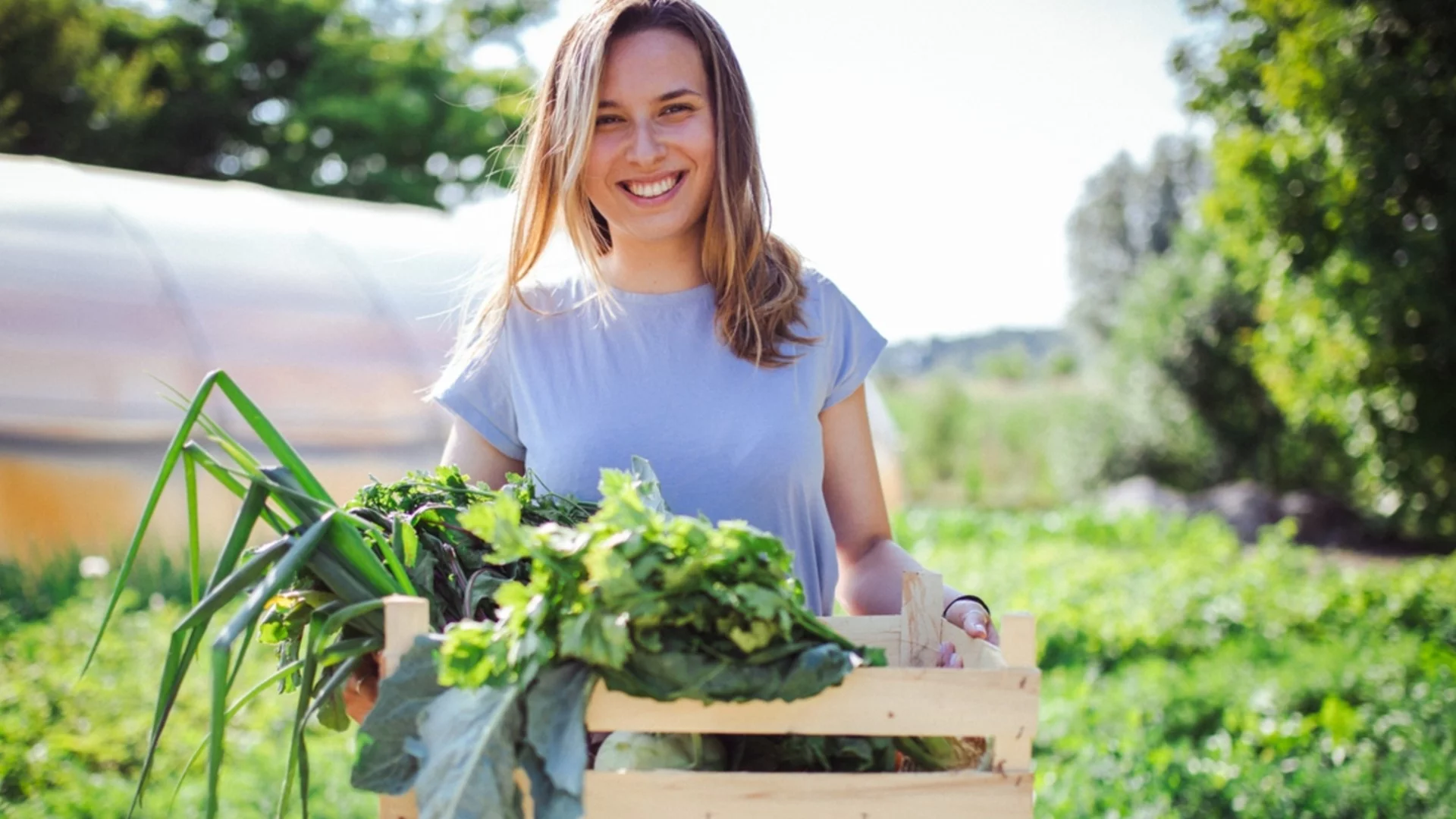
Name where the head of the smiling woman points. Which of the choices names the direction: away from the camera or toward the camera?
toward the camera

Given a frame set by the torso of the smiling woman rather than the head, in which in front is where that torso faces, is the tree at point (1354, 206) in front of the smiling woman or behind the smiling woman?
behind

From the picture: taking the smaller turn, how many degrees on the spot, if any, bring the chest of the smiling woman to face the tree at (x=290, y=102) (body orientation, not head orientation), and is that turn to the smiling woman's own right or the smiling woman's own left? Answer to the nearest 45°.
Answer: approximately 180°

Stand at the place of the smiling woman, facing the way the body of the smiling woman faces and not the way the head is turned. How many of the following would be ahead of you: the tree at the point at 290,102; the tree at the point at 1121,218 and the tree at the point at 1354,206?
0

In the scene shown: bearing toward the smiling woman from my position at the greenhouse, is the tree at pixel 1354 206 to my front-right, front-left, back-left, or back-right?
front-left

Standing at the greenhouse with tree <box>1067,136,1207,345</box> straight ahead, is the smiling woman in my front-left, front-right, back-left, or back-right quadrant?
back-right

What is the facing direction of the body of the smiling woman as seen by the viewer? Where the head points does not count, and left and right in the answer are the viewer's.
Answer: facing the viewer

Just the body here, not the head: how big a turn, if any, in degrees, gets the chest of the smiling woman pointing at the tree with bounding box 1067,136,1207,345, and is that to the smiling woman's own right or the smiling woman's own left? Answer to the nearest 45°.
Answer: approximately 180°

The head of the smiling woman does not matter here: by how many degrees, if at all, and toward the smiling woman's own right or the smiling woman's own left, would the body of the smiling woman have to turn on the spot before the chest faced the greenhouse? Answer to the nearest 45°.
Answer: approximately 135° to the smiling woman's own right

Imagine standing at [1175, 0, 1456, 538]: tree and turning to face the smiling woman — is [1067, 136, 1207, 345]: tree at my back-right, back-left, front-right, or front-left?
back-right

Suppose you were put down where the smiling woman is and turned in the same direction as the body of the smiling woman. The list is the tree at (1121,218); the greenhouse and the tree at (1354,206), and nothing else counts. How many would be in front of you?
0
